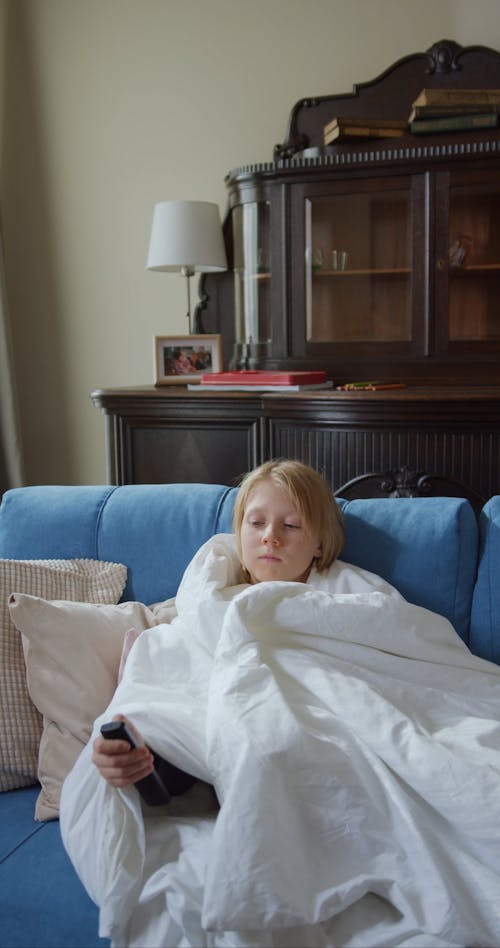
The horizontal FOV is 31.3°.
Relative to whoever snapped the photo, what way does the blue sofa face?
facing the viewer

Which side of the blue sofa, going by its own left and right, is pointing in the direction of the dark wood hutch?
back

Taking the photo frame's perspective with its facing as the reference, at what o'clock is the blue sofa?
The blue sofa is roughly at 12 o'clock from the photo frame.

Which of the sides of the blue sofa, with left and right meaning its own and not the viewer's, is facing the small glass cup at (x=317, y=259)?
back

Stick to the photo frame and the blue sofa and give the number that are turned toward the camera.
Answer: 2

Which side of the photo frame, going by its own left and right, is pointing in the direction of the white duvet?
front

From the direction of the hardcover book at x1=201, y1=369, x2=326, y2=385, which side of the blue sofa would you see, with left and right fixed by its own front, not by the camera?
back

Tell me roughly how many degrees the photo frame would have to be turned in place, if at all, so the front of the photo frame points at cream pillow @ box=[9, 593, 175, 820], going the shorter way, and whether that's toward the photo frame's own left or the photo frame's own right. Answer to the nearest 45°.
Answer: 0° — it already faces it

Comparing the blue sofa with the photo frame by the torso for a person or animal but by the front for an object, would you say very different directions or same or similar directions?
same or similar directions

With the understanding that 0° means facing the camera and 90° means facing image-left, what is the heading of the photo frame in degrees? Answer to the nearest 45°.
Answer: approximately 0°

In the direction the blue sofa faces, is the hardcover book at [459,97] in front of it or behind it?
behind
